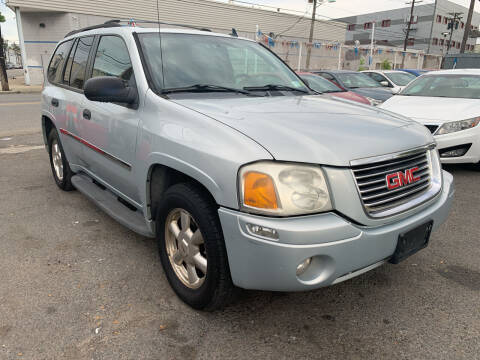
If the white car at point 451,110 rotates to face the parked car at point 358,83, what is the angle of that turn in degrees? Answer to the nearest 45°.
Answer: approximately 90° to its right

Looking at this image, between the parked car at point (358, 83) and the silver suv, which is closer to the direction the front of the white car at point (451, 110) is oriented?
the silver suv

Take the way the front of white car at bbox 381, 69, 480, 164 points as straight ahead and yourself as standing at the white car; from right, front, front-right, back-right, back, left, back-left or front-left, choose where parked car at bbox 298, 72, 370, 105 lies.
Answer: right

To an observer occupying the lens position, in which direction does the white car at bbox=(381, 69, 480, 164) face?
facing the viewer and to the left of the viewer

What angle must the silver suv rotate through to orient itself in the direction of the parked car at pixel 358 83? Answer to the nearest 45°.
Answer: approximately 135° to its left

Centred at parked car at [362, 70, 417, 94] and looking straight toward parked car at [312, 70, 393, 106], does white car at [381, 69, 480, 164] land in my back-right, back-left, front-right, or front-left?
front-left

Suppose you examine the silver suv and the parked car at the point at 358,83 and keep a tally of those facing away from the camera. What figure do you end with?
0

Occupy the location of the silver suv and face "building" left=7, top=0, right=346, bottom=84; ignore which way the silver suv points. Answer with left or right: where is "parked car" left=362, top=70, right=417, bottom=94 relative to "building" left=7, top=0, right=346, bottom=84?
right

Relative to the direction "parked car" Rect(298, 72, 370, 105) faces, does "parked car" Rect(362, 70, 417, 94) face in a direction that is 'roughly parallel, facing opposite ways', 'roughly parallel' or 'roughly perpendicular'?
roughly parallel

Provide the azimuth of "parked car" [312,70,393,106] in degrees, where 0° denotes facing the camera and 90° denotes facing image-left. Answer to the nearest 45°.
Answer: approximately 315°

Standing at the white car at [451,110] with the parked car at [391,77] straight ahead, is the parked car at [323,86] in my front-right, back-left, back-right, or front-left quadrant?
front-left

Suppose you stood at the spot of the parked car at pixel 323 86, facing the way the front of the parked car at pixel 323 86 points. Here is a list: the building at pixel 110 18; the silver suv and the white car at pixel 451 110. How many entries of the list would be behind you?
1

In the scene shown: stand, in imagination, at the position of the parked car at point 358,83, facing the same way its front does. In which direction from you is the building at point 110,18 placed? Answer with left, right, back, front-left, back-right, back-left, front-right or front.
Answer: back

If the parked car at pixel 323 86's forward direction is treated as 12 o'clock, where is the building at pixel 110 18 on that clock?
The building is roughly at 6 o'clock from the parked car.

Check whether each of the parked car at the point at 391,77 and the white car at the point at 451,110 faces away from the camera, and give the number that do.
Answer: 0
